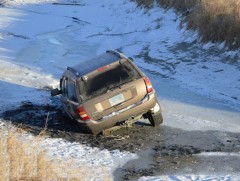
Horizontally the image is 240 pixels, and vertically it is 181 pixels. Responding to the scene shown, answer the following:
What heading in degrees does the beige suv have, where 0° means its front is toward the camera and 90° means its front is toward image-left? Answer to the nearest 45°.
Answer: approximately 180°
